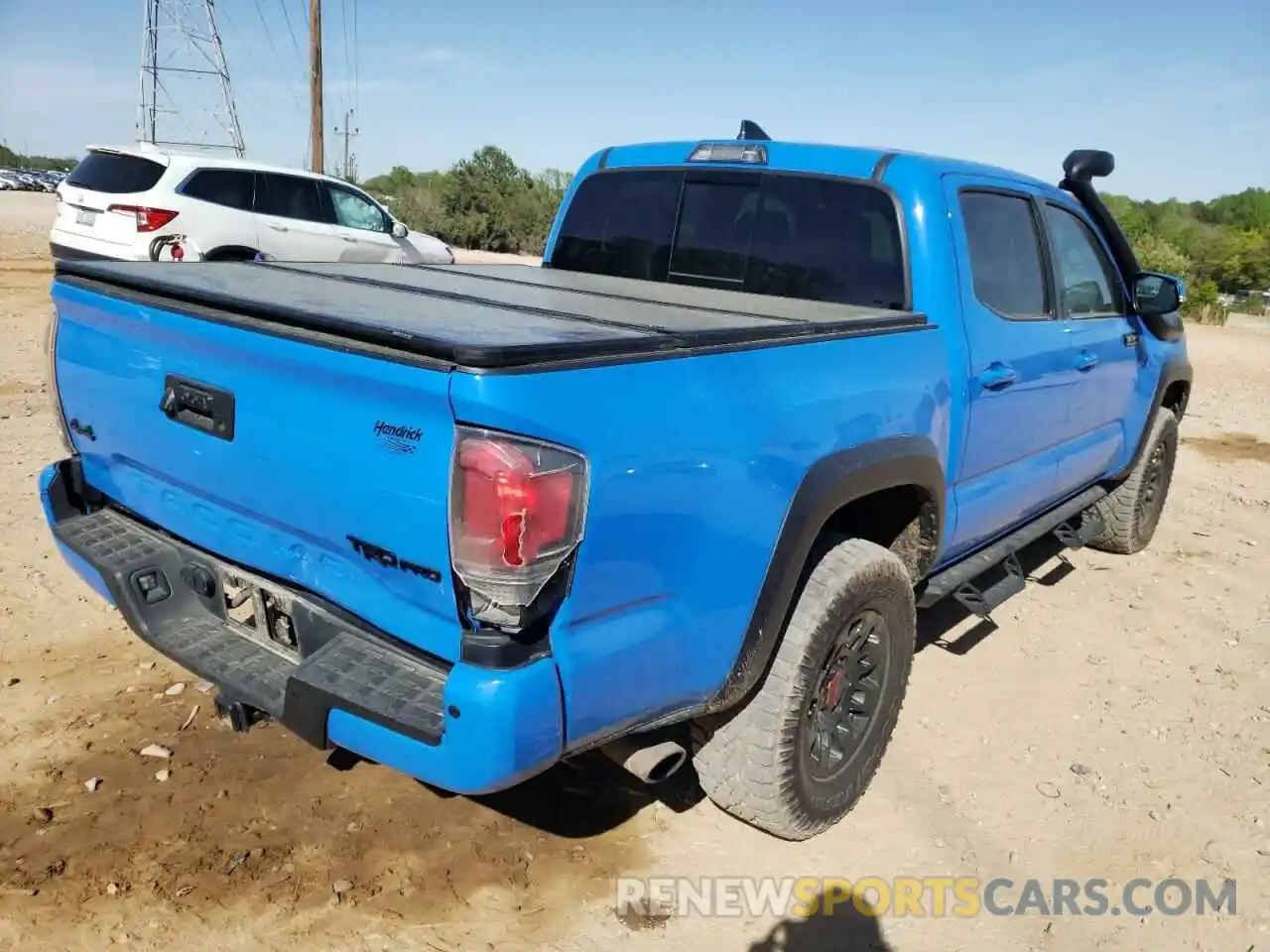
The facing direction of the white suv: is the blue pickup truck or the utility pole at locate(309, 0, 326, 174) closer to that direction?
the utility pole

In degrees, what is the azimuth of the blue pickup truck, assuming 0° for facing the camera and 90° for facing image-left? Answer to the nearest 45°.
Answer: approximately 225°

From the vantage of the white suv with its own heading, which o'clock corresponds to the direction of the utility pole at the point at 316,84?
The utility pole is roughly at 11 o'clock from the white suv.

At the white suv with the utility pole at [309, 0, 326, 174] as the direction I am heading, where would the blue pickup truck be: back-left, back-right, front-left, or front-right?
back-right

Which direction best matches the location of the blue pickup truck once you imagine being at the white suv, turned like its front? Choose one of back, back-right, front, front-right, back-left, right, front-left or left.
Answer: back-right

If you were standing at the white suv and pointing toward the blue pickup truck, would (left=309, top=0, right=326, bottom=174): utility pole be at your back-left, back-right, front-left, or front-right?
back-left

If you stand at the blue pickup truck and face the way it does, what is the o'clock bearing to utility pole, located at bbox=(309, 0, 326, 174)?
The utility pole is roughly at 10 o'clock from the blue pickup truck.

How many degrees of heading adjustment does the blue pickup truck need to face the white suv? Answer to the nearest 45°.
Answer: approximately 90° to its left

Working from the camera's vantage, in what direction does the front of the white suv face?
facing away from the viewer and to the right of the viewer

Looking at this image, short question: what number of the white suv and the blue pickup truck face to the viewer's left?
0
